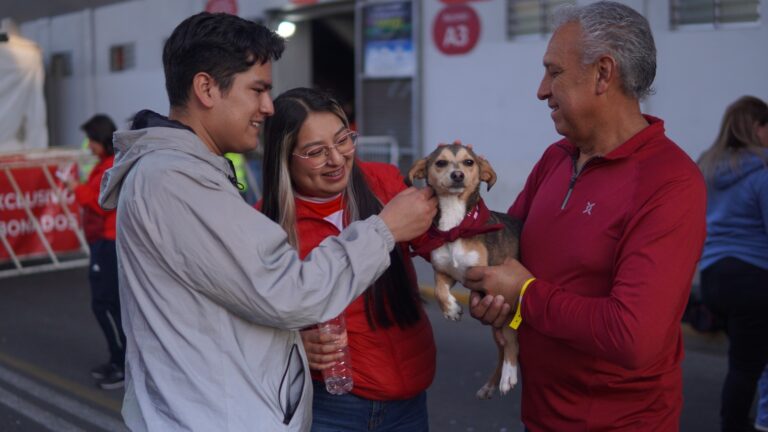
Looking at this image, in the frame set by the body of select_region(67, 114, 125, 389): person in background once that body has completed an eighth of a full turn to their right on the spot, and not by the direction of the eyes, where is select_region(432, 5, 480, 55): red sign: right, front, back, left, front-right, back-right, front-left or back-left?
right

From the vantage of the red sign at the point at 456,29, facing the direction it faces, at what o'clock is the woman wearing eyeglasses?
The woman wearing eyeglasses is roughly at 12 o'clock from the red sign.

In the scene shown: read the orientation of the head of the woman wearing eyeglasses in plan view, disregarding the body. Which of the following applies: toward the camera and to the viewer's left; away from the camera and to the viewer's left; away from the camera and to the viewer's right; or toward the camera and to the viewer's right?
toward the camera and to the viewer's right

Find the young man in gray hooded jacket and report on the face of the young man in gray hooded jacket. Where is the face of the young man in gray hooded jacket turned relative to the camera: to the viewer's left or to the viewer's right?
to the viewer's right

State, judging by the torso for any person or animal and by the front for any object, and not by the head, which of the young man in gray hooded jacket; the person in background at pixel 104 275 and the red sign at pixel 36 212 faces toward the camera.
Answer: the red sign

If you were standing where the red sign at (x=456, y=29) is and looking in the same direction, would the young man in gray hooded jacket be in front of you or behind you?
in front

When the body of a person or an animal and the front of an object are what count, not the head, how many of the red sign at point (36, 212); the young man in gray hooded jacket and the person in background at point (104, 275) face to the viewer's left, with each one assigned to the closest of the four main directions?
1

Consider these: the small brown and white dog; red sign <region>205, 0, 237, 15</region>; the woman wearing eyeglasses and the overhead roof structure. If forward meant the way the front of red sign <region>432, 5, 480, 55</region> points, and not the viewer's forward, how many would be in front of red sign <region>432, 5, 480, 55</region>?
2

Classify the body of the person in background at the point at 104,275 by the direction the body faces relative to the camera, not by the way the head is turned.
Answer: to the viewer's left

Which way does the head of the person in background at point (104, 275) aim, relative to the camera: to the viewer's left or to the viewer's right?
to the viewer's left

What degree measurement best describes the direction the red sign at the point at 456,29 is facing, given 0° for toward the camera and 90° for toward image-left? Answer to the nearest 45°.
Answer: approximately 0°

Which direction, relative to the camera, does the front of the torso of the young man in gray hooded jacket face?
to the viewer's right

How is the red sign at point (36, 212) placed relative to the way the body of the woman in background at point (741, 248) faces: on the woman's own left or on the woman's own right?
on the woman's own left
